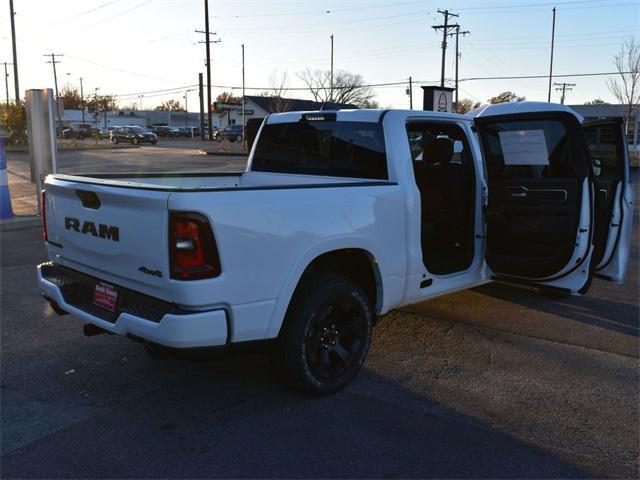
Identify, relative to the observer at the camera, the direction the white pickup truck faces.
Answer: facing away from the viewer and to the right of the viewer
